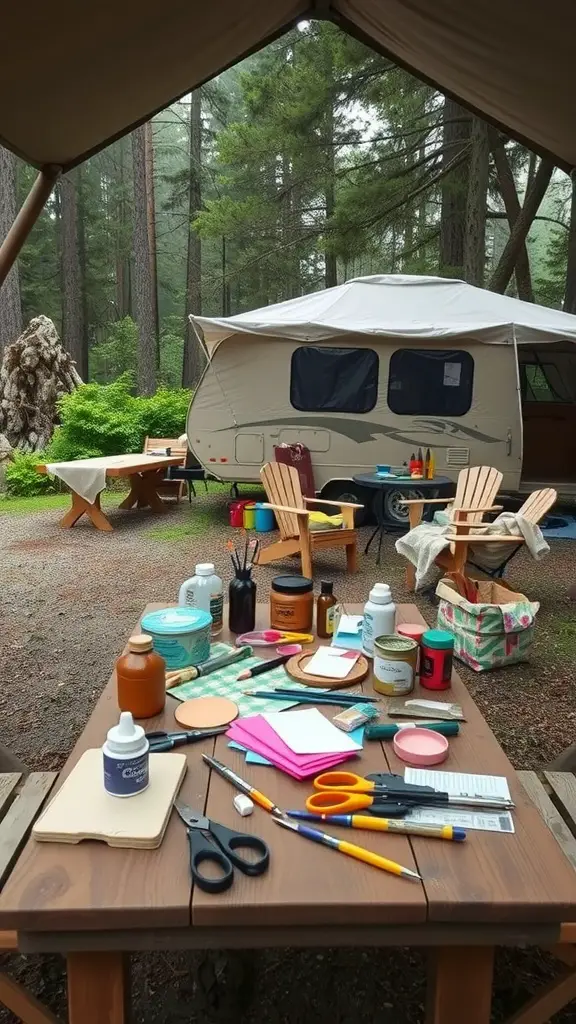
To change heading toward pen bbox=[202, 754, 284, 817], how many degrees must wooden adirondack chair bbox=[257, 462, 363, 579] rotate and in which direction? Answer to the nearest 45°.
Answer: approximately 45° to its right

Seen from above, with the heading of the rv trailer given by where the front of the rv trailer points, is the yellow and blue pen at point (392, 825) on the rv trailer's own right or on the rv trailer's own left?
on the rv trailer's own right

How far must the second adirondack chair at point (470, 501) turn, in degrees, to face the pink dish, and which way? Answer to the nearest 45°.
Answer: approximately 45° to its left

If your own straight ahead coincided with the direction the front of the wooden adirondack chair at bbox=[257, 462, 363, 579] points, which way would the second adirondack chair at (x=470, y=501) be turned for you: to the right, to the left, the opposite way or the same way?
to the right

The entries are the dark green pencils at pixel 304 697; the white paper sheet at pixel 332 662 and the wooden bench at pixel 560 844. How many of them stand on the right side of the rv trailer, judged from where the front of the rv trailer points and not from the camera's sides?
3

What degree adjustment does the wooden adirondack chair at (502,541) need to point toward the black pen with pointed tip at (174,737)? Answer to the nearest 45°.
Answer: approximately 45° to its left

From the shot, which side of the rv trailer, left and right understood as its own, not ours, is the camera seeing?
right
